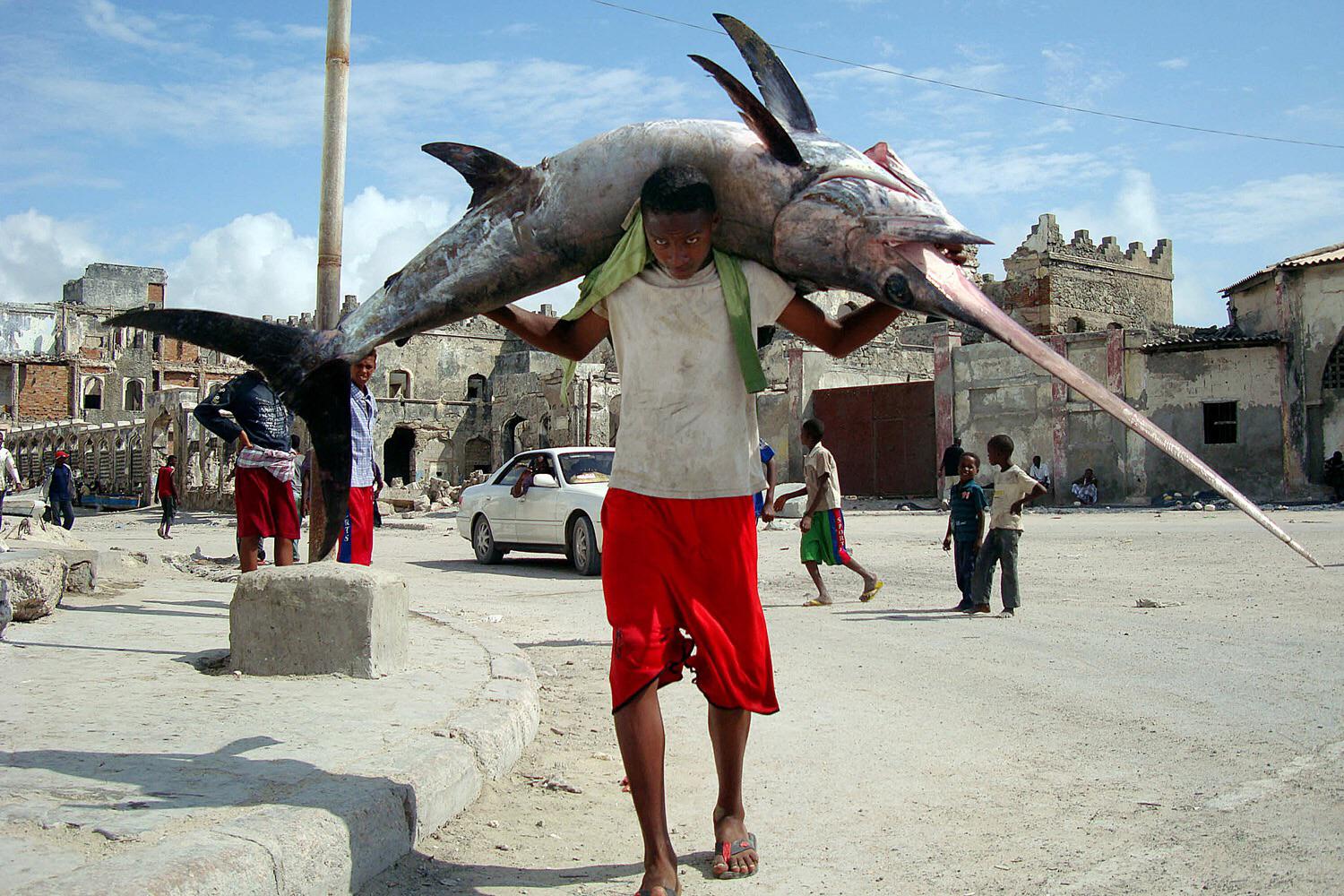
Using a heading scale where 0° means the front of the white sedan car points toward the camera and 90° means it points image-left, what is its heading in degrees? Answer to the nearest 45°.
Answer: approximately 315°

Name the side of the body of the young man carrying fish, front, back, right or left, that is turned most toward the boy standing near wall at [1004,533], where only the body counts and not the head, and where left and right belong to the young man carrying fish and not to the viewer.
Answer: back

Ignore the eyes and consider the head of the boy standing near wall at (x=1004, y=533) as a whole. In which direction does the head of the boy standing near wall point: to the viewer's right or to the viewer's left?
to the viewer's left
